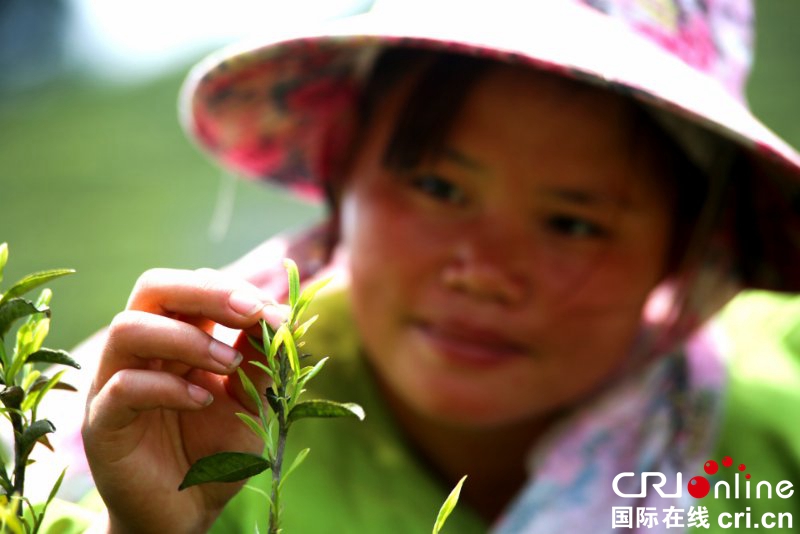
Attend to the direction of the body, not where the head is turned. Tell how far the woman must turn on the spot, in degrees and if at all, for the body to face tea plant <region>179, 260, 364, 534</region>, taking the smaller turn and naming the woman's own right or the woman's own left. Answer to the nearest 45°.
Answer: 0° — they already face it

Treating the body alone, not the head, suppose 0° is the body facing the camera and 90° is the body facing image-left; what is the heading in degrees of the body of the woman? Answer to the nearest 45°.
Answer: approximately 0°

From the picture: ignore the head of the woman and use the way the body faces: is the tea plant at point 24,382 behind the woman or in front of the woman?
in front
